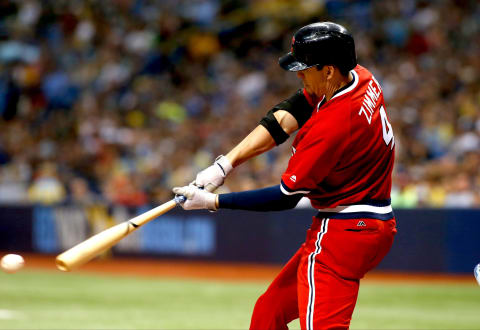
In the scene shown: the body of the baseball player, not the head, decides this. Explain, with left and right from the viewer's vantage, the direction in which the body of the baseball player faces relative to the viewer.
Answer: facing away from the viewer and to the left of the viewer

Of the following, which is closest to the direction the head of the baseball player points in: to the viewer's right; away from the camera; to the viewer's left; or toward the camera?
to the viewer's left
